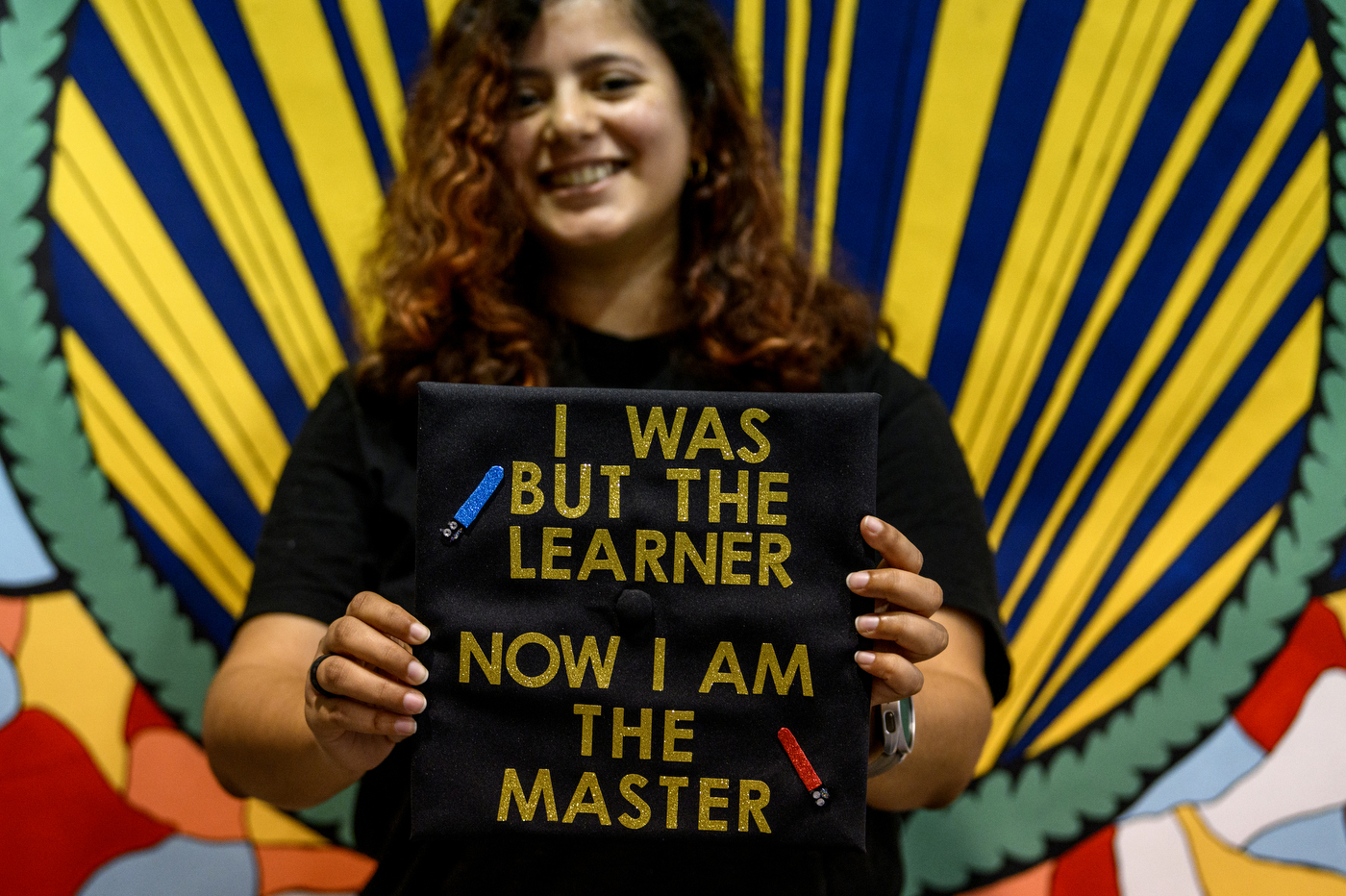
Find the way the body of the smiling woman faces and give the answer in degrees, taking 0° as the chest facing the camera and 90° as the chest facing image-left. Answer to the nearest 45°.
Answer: approximately 0°
